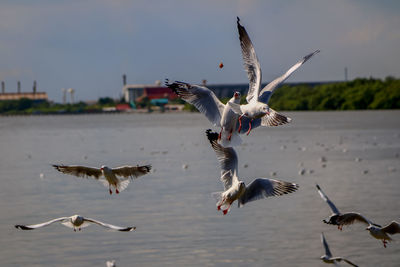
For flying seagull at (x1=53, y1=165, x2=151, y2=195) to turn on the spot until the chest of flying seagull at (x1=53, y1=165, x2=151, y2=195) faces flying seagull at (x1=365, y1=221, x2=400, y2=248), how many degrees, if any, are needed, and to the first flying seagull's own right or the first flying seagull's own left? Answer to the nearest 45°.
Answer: approximately 135° to the first flying seagull's own left

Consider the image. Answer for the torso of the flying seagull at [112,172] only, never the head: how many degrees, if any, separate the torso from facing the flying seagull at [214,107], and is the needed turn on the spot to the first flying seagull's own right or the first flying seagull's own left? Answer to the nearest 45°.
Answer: approximately 135° to the first flying seagull's own left

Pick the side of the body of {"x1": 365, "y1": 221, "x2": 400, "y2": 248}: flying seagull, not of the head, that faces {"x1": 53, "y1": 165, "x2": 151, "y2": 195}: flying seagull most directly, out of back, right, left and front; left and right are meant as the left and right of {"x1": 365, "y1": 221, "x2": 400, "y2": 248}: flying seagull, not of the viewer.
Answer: front

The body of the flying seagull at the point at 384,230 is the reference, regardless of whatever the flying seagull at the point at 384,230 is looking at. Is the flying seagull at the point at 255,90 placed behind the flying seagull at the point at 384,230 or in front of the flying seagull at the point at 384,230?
in front

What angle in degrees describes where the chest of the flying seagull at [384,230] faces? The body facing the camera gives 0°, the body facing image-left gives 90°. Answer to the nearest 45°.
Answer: approximately 90°

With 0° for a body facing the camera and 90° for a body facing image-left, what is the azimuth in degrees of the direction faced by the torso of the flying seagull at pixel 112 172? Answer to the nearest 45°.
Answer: approximately 45°

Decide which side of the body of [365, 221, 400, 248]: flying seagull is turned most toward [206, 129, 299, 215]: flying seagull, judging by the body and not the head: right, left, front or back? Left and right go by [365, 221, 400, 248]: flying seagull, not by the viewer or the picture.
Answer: front

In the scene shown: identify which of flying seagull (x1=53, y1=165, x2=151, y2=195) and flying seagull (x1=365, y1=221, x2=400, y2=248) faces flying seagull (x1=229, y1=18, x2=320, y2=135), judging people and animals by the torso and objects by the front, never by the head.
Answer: flying seagull (x1=365, y1=221, x2=400, y2=248)

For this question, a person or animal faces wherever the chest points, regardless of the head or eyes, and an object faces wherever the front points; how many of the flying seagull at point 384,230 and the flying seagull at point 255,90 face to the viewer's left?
1

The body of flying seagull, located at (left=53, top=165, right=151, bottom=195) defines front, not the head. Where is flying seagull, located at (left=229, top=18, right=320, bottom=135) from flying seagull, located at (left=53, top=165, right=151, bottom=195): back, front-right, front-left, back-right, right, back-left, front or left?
front-left
